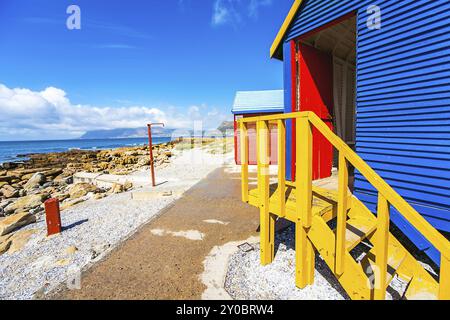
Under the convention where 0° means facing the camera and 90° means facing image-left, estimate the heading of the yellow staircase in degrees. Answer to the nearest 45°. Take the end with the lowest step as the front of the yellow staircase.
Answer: approximately 315°

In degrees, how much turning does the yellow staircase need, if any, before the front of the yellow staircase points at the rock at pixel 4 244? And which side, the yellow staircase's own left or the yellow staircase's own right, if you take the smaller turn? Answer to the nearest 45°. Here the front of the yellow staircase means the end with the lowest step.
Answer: approximately 135° to the yellow staircase's own right

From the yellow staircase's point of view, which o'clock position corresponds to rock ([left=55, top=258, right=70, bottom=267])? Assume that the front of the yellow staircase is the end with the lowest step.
The rock is roughly at 4 o'clock from the yellow staircase.

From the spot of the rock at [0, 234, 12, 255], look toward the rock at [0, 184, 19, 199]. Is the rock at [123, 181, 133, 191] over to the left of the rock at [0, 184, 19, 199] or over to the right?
right

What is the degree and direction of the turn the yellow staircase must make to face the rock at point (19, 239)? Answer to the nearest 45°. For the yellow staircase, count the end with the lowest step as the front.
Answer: approximately 135° to its right

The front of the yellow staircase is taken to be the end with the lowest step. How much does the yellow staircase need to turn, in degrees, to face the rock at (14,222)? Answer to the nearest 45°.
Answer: approximately 135° to its right

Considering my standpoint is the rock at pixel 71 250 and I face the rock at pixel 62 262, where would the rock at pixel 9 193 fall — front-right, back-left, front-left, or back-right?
back-right

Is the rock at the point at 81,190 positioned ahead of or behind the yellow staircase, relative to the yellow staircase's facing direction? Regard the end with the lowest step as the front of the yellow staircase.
behind
